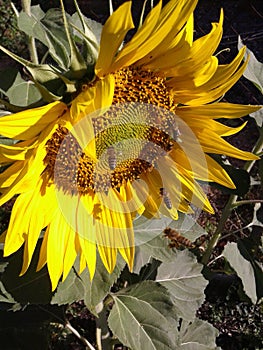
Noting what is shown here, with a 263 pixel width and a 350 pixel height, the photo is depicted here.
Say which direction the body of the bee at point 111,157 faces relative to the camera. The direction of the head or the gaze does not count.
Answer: away from the camera
